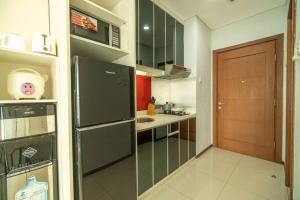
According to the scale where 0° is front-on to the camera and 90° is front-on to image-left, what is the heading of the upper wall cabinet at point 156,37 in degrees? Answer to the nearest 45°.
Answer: approximately 315°

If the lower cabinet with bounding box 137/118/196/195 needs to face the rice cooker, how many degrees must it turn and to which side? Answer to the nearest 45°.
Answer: approximately 90° to its right

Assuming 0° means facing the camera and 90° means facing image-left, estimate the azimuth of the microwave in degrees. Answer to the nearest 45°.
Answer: approximately 315°
